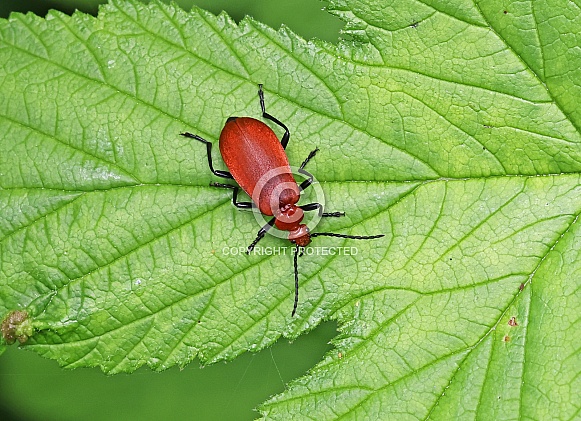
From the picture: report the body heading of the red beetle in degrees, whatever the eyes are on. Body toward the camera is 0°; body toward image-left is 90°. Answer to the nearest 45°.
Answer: approximately 315°
